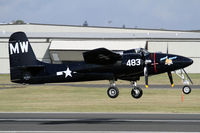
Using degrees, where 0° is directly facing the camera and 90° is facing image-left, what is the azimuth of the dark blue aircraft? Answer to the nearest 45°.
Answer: approximately 270°
